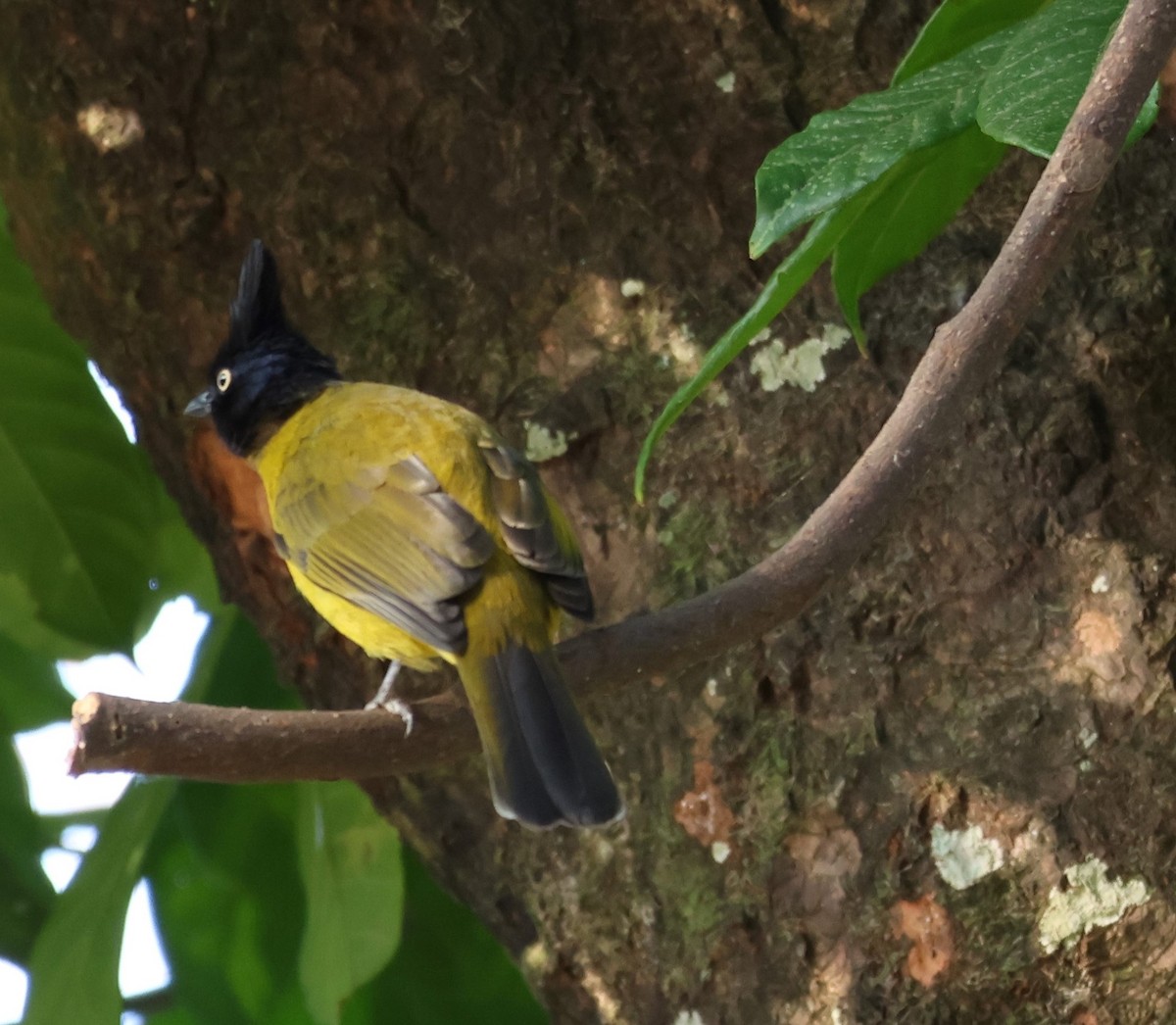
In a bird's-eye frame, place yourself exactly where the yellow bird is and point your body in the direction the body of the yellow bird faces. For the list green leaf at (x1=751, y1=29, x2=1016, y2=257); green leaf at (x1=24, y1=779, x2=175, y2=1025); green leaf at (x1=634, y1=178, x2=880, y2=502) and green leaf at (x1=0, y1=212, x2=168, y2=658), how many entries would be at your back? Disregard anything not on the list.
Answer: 2

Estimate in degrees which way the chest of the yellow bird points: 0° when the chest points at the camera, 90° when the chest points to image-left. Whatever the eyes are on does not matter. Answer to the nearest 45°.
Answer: approximately 135°

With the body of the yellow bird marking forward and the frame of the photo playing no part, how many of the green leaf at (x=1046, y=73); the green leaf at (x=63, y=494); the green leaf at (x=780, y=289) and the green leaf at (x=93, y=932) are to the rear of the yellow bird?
2

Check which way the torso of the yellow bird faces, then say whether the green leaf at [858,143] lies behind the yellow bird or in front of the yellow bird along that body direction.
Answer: behind

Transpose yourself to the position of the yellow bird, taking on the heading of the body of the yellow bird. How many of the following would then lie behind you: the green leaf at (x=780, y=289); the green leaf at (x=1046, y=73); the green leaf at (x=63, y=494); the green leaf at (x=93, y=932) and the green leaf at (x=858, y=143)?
3

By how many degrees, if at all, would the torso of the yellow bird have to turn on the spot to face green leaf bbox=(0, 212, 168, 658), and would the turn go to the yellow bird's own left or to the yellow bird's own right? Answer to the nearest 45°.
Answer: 0° — it already faces it
